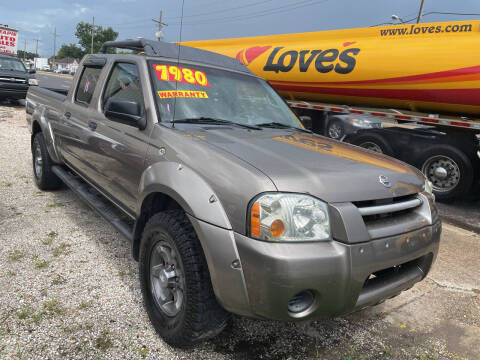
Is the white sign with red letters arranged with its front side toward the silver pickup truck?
yes

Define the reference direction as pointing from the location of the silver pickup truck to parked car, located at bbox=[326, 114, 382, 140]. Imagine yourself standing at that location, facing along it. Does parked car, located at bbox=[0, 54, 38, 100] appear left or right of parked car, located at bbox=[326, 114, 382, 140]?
left

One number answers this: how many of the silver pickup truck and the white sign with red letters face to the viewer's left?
0

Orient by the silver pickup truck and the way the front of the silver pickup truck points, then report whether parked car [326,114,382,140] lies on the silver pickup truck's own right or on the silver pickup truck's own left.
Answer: on the silver pickup truck's own left

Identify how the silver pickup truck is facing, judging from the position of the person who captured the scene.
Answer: facing the viewer and to the right of the viewer

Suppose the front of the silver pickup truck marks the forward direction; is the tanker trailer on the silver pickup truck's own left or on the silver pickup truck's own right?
on the silver pickup truck's own left

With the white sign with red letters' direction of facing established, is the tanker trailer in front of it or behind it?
in front

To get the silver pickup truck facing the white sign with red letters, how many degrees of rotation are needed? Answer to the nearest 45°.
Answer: approximately 180°

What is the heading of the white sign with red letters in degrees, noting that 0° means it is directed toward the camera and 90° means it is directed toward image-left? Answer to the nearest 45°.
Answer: approximately 0°

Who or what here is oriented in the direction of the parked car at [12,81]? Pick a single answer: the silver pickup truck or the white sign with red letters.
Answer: the white sign with red letters
